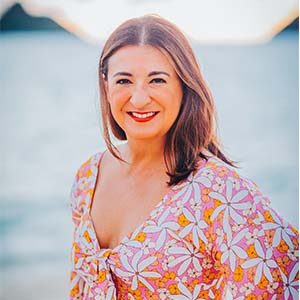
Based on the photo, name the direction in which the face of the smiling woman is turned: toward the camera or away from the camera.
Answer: toward the camera

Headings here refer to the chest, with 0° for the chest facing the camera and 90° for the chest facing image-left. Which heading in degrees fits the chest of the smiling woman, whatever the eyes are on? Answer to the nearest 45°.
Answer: approximately 45°
